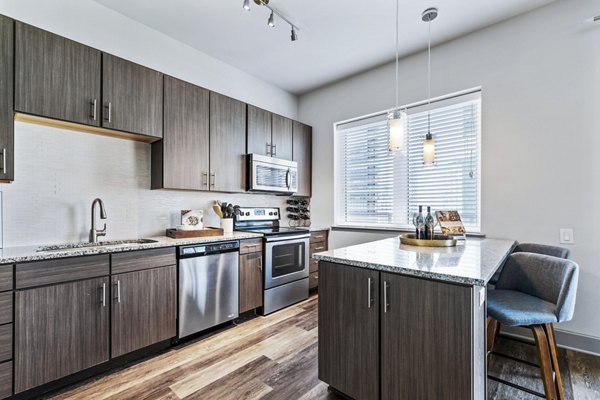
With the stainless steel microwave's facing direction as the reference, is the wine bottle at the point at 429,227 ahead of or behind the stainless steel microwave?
ahead

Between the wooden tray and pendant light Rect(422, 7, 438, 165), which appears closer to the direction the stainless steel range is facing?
the pendant light

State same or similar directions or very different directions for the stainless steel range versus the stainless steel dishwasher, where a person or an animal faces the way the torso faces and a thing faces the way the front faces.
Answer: same or similar directions

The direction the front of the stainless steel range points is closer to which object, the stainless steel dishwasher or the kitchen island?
the kitchen island

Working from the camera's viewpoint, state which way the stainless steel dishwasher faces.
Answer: facing the viewer and to the right of the viewer

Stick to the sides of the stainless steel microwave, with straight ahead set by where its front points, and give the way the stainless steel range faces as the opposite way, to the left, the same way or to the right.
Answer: the same way

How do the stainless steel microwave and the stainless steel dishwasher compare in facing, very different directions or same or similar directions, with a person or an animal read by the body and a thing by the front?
same or similar directions

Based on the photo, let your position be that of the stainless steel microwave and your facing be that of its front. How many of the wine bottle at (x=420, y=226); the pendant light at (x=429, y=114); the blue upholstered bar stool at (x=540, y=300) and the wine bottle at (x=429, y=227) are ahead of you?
4

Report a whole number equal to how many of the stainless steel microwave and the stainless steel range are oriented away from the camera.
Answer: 0

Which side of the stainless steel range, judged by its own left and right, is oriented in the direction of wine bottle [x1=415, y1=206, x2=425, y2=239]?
front

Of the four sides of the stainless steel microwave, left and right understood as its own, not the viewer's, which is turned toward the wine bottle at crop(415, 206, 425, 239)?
front

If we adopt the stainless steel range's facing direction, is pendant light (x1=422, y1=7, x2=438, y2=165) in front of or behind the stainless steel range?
in front

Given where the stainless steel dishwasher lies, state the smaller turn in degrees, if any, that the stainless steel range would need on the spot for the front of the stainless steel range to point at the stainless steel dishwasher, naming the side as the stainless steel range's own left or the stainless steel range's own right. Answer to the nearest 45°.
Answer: approximately 90° to the stainless steel range's own right

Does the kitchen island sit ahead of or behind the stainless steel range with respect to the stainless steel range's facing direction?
ahead
